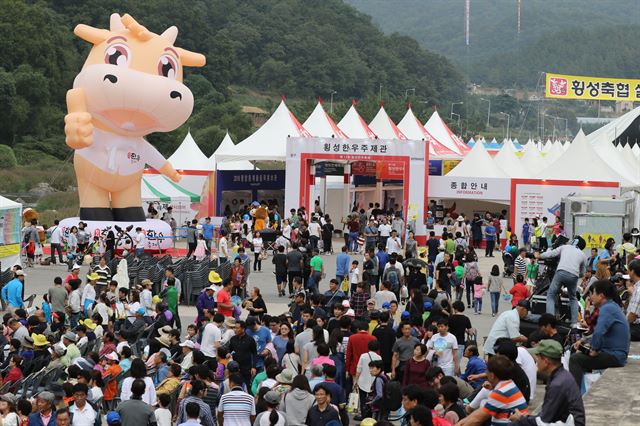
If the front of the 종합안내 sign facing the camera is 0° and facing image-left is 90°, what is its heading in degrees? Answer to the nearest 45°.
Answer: approximately 0°

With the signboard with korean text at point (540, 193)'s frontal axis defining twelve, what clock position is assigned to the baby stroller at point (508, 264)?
The baby stroller is roughly at 12 o'clock from the signboard with korean text.

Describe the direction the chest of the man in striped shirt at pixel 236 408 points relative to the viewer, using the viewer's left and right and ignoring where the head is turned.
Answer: facing away from the viewer

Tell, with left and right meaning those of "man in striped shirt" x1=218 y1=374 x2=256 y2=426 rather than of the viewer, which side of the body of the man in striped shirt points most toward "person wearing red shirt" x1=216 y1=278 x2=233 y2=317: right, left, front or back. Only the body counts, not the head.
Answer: front

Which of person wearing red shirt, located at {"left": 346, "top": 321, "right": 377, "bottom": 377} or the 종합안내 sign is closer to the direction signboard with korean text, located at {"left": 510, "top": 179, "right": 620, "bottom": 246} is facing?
the person wearing red shirt

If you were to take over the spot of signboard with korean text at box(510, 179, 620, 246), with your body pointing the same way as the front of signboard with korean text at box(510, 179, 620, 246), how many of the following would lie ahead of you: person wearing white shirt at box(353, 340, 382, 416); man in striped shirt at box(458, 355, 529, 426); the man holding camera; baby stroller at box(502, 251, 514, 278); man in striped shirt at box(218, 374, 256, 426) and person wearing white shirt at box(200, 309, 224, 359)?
6

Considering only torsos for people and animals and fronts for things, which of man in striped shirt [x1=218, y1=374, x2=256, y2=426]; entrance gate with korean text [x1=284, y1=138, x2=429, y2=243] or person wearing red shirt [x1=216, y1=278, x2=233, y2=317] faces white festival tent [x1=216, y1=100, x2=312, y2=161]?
the man in striped shirt

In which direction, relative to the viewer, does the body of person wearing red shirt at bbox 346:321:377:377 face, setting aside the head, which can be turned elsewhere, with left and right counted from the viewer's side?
facing away from the viewer

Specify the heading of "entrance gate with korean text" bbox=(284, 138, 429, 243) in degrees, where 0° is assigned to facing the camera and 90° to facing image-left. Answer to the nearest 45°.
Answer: approximately 0°

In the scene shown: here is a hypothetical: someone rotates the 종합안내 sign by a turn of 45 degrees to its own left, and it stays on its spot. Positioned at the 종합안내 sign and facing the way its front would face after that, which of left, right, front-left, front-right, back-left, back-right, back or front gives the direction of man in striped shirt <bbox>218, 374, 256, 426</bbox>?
front-right

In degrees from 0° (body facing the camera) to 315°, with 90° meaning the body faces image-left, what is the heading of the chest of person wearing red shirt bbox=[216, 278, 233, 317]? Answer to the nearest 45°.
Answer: approximately 315°

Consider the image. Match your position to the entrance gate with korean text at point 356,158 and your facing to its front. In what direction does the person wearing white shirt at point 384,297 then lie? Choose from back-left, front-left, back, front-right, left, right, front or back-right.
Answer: front

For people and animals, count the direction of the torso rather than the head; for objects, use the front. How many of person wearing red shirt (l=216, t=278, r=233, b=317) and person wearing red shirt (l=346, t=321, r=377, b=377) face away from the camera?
1

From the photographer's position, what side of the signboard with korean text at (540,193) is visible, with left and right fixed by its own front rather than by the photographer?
front
